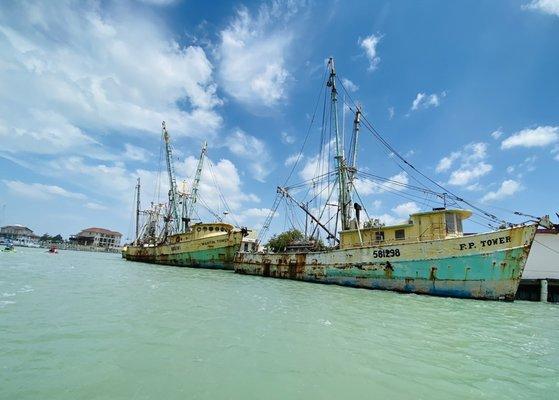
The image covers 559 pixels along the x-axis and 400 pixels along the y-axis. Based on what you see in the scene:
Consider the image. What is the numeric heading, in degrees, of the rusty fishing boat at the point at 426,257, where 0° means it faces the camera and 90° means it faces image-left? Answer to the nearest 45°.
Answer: approximately 315°
